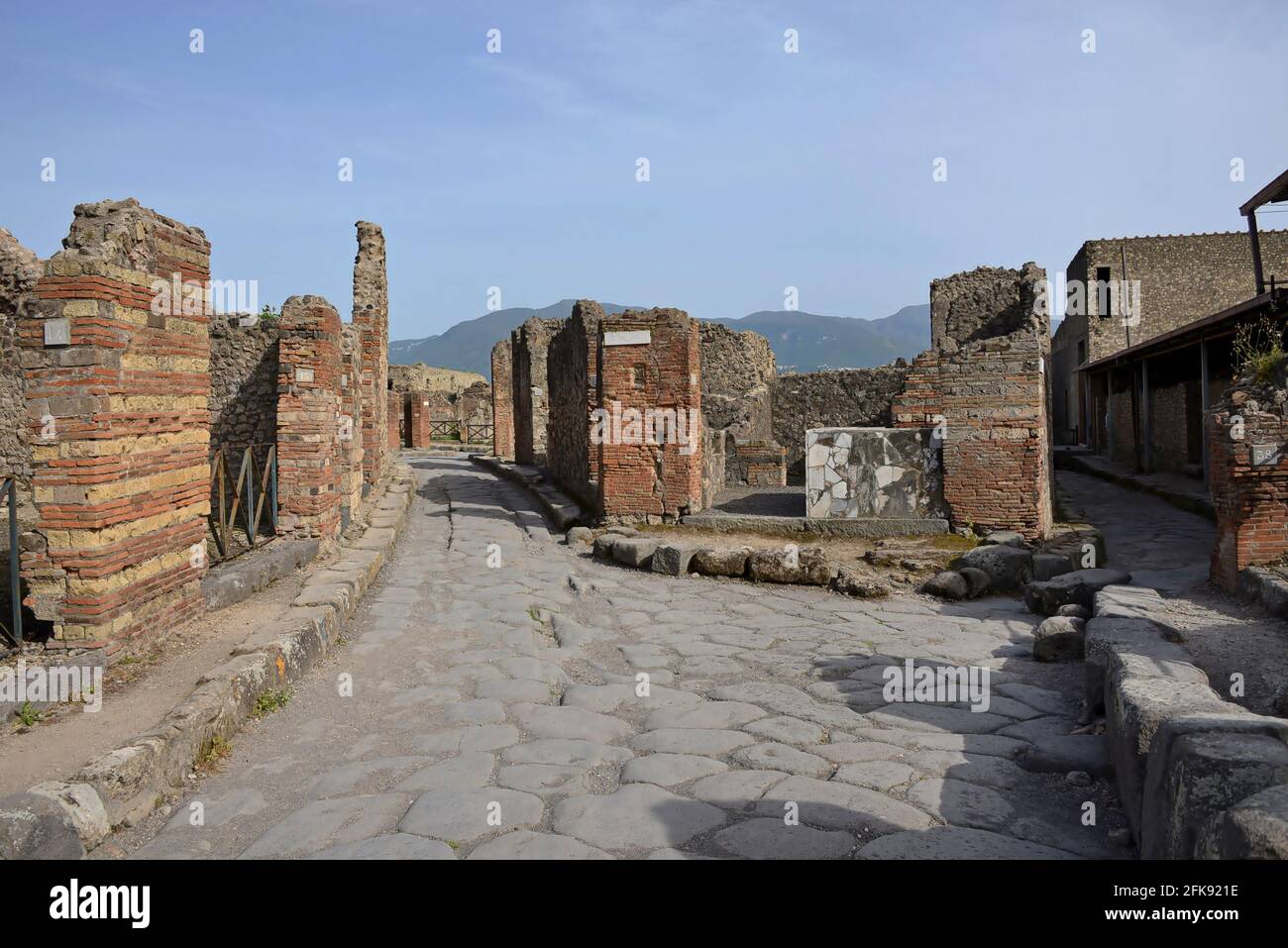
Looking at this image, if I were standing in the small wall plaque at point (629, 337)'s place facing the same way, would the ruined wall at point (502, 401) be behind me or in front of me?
behind

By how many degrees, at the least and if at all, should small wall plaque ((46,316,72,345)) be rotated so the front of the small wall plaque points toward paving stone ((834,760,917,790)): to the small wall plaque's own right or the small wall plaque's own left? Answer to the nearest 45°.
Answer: approximately 45° to the small wall plaque's own left

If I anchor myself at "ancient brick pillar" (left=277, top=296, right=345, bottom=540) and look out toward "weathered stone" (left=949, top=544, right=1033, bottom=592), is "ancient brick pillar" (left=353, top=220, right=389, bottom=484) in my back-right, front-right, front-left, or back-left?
back-left

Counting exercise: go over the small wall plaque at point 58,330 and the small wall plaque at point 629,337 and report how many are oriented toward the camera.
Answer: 2

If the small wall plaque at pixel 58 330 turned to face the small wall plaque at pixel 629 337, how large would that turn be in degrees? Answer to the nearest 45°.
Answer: approximately 135° to its left
